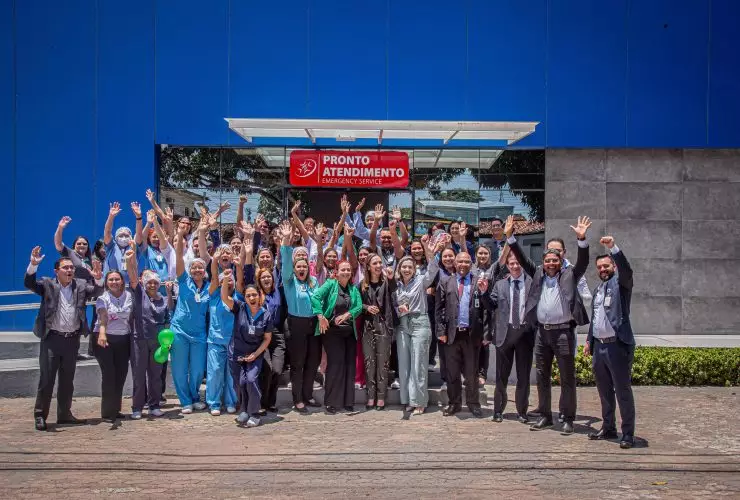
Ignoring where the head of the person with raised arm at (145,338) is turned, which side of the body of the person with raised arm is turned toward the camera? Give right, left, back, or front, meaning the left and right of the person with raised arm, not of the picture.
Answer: front

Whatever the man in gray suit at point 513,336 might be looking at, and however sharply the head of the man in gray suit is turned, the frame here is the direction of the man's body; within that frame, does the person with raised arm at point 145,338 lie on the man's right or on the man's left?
on the man's right

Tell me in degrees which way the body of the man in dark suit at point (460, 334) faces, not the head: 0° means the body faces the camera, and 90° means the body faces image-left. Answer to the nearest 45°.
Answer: approximately 0°

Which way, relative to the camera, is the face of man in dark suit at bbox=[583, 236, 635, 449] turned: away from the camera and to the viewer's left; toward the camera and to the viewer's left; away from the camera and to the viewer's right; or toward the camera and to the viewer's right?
toward the camera and to the viewer's left

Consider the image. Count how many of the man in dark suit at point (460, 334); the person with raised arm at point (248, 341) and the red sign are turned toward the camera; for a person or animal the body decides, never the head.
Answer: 3

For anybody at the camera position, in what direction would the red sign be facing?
facing the viewer
